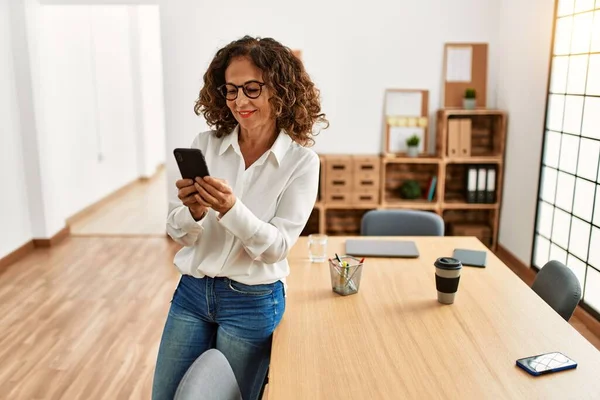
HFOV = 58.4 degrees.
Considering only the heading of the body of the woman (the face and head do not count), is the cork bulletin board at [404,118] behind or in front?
behind

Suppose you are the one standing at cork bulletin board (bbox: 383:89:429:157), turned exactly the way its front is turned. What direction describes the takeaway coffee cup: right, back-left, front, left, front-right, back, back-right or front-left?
front

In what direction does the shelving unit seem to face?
toward the camera

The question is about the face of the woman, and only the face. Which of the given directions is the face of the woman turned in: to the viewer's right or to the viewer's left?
to the viewer's left

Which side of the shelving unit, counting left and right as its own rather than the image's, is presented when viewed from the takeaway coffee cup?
front

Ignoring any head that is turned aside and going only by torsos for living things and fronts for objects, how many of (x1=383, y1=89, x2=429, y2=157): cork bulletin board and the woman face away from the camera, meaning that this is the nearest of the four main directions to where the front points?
0

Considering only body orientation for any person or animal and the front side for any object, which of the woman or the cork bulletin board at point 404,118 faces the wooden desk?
the cork bulletin board

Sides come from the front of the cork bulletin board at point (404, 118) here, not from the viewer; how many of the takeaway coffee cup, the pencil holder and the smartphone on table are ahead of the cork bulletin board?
3

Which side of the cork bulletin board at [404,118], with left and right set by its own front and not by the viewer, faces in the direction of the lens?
front

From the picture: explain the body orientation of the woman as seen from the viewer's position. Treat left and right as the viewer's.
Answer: facing the viewer and to the left of the viewer

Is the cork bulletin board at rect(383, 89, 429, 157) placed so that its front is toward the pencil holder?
yes

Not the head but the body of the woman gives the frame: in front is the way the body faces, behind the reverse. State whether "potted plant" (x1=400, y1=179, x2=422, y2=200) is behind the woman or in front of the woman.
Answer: behind

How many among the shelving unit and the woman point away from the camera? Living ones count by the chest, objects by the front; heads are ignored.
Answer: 0

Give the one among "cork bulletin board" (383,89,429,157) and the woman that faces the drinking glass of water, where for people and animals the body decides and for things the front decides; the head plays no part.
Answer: the cork bulletin board
